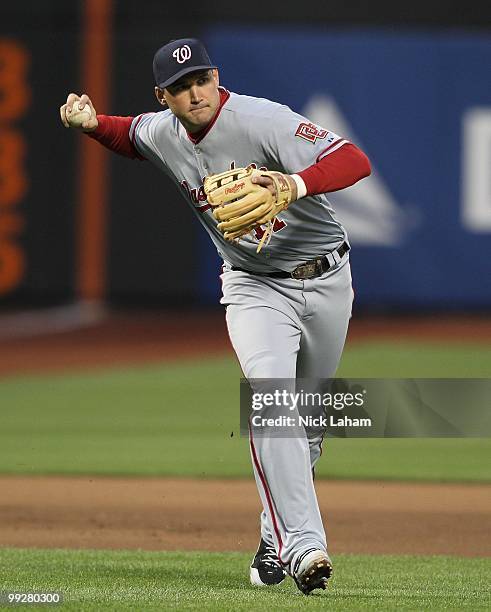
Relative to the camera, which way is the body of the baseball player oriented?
toward the camera
